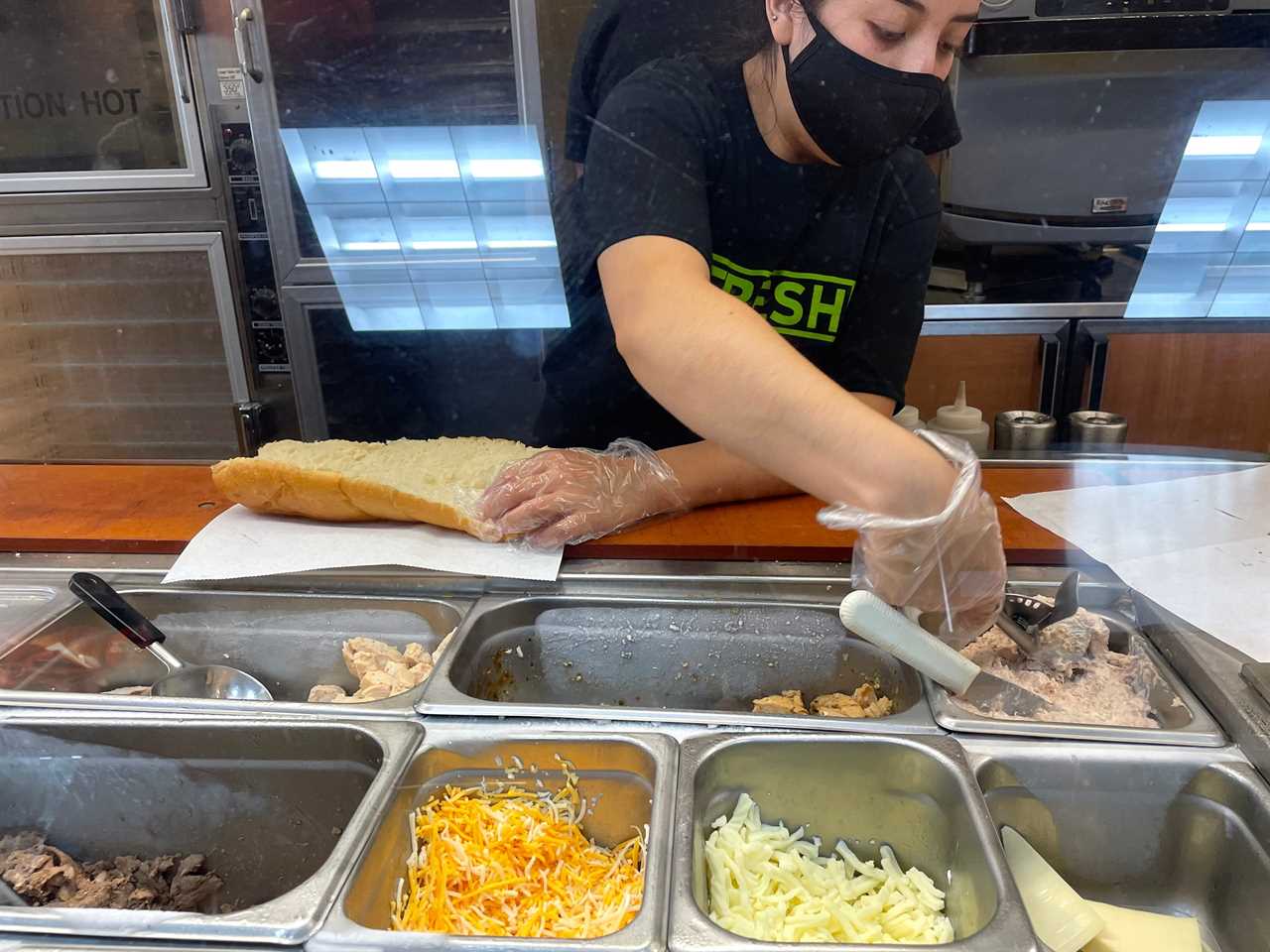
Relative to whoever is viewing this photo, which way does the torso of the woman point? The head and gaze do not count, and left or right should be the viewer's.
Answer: facing the viewer and to the right of the viewer

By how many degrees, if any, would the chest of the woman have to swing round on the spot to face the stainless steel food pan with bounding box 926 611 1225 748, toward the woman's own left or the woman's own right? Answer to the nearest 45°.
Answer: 0° — they already face it

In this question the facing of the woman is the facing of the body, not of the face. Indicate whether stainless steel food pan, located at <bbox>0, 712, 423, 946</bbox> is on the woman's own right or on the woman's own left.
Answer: on the woman's own right

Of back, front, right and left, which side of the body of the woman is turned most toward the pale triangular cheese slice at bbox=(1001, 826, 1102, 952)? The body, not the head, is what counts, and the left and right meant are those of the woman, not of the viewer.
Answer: front

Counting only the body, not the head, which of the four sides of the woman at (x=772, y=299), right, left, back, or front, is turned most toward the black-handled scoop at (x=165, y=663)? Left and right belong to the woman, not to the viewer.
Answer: right
